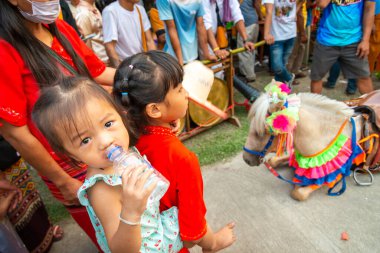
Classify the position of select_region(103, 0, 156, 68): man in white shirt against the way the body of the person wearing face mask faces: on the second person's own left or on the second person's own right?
on the second person's own left

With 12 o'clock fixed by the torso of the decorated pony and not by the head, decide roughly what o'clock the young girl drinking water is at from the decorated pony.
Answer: The young girl drinking water is roughly at 10 o'clock from the decorated pony.

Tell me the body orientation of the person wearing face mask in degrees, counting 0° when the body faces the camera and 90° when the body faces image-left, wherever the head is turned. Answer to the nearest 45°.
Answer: approximately 315°

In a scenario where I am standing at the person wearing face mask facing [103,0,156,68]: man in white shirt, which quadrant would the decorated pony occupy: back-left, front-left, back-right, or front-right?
front-right

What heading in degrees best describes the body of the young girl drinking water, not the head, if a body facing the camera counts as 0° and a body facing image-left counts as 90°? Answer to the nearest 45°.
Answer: approximately 315°

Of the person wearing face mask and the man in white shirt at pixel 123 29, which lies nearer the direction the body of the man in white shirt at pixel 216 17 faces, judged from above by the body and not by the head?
the person wearing face mask

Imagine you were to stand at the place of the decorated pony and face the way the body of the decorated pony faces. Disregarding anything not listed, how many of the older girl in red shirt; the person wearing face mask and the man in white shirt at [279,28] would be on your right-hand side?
1

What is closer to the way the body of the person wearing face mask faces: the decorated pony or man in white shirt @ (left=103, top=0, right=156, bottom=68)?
the decorated pony

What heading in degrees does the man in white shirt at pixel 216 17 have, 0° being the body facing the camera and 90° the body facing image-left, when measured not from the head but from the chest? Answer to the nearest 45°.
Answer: approximately 0°

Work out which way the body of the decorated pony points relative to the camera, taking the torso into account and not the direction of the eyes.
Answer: to the viewer's left

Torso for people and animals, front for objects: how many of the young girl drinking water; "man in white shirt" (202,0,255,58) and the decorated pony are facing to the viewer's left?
1

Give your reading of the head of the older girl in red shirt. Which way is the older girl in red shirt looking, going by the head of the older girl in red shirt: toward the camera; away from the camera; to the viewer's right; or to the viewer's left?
to the viewer's right
